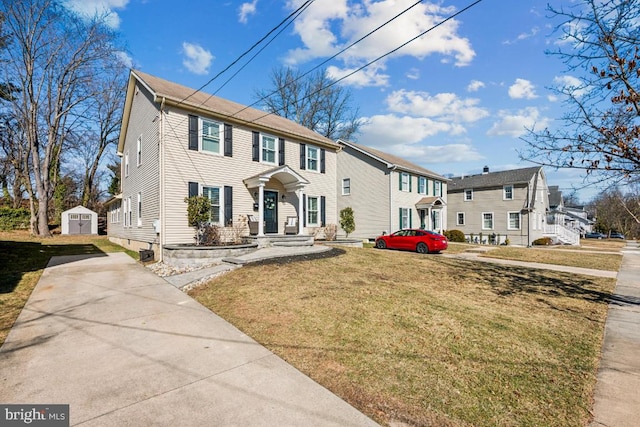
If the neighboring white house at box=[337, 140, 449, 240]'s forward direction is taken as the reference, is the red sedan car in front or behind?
in front

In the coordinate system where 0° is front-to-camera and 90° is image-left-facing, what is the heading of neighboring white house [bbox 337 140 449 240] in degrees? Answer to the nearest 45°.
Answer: approximately 315°

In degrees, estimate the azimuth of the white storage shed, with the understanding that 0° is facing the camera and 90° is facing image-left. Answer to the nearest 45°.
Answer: approximately 0°

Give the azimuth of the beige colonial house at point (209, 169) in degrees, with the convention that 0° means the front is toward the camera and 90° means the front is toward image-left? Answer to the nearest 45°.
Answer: approximately 315°

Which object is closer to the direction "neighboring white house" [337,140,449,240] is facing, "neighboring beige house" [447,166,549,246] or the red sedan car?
the red sedan car

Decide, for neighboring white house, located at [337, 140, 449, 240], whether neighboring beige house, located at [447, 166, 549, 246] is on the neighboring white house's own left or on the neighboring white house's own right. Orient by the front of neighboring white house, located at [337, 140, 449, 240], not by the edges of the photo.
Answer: on the neighboring white house's own left

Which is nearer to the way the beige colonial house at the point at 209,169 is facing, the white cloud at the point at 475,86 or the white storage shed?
the white cloud

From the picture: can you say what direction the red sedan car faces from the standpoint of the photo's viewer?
facing away from the viewer and to the left of the viewer

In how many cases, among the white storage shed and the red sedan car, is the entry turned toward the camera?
1
